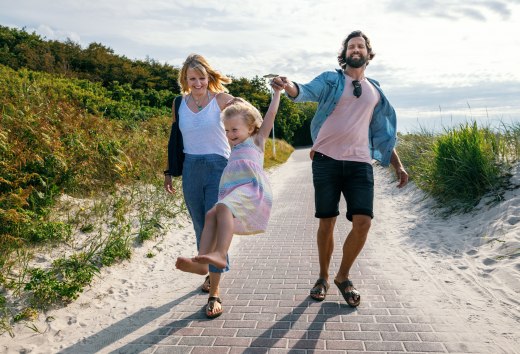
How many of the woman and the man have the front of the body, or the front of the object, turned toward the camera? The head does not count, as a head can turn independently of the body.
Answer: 2

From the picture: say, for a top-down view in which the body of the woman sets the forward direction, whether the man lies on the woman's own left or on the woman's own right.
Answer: on the woman's own left

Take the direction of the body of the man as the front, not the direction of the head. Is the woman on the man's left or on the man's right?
on the man's right

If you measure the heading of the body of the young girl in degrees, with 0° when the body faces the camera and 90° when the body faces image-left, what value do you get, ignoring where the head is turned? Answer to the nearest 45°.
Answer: approximately 45°

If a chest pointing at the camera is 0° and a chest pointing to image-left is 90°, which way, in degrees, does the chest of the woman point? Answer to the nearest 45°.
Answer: approximately 0°

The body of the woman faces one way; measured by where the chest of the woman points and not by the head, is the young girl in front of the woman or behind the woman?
in front
